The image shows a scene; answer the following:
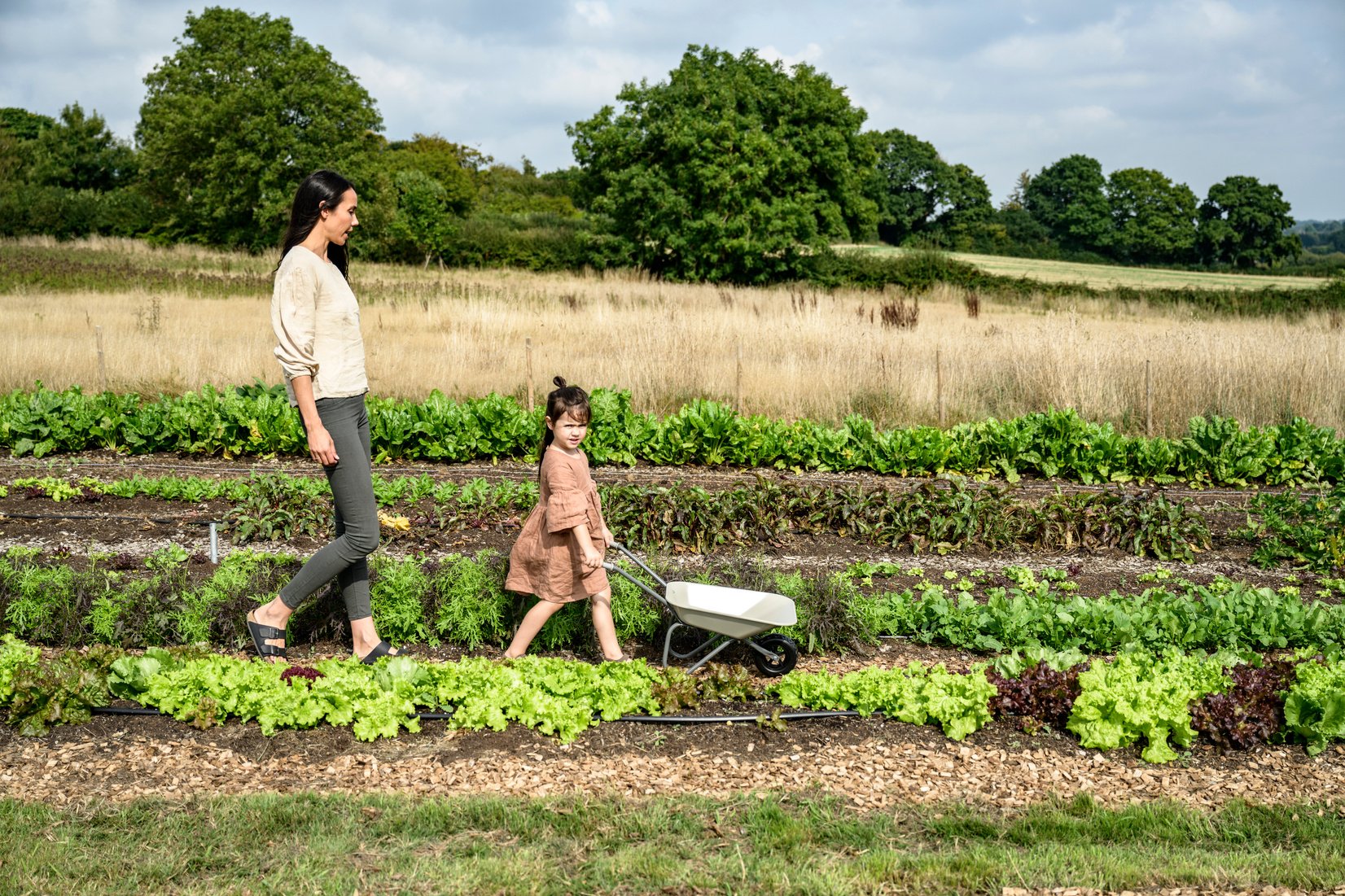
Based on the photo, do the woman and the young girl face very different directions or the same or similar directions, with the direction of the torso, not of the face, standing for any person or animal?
same or similar directions

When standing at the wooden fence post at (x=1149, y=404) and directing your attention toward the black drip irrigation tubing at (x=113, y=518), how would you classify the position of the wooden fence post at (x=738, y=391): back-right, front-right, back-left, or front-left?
front-right

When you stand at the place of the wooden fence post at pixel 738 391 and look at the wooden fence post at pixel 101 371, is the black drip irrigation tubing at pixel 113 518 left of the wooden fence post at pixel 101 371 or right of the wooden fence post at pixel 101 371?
left

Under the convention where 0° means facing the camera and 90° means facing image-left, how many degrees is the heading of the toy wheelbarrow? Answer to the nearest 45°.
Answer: approximately 270°

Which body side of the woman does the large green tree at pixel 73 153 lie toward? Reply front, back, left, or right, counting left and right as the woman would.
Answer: left

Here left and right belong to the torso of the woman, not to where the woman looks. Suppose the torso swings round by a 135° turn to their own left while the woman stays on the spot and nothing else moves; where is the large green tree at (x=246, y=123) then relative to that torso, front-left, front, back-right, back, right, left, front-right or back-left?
front-right

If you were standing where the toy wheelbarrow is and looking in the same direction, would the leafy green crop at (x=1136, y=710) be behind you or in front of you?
in front

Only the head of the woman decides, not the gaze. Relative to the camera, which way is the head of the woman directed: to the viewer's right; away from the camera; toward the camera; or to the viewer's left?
to the viewer's right

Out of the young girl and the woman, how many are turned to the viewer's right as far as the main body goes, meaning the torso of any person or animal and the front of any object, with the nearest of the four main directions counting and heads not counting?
2

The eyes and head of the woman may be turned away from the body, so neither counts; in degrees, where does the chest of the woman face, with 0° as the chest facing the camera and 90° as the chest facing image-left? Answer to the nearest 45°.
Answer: approximately 270°

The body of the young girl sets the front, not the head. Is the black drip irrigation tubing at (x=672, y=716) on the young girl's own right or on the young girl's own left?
on the young girl's own right

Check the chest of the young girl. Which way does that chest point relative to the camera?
to the viewer's right

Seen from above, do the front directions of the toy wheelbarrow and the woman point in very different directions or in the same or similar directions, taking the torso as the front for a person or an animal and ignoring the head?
same or similar directions
